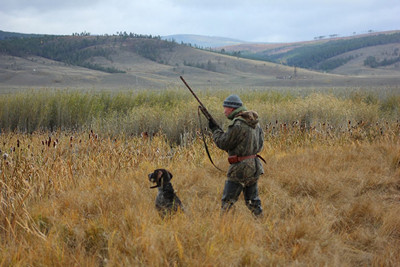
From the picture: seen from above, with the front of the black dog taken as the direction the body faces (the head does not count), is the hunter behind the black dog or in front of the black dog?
behind
